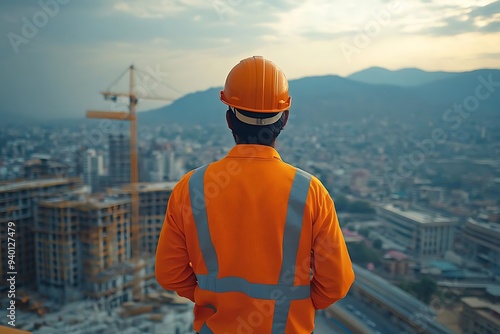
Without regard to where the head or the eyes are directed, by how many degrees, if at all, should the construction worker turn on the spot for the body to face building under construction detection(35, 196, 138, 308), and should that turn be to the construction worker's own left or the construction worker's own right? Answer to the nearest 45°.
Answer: approximately 45° to the construction worker's own left

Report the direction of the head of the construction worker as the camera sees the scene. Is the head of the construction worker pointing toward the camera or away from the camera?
away from the camera

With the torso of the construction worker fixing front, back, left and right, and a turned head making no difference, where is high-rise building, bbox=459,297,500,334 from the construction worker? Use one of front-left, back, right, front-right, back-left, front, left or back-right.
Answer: front-right

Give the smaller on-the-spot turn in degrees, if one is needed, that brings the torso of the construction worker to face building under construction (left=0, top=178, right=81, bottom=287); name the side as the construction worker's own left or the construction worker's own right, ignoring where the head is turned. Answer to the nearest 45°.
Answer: approximately 45° to the construction worker's own left

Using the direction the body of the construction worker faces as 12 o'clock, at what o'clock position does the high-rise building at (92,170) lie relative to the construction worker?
The high-rise building is roughly at 11 o'clock from the construction worker.

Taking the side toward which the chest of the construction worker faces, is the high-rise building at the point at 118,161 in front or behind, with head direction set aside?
in front

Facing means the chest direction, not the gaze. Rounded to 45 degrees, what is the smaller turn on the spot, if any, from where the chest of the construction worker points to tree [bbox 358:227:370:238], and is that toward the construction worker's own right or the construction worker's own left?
0° — they already face it

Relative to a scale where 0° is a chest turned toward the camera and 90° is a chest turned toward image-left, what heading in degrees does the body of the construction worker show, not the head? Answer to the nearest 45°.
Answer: approximately 180°

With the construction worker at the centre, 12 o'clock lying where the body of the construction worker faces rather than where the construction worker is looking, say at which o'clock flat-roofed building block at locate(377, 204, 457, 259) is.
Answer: The flat-roofed building block is roughly at 1 o'clock from the construction worker.

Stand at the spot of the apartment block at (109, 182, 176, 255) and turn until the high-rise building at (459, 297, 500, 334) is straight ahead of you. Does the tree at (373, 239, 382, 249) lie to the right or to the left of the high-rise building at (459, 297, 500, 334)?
left

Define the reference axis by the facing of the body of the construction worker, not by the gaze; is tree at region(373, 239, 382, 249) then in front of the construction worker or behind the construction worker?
in front
